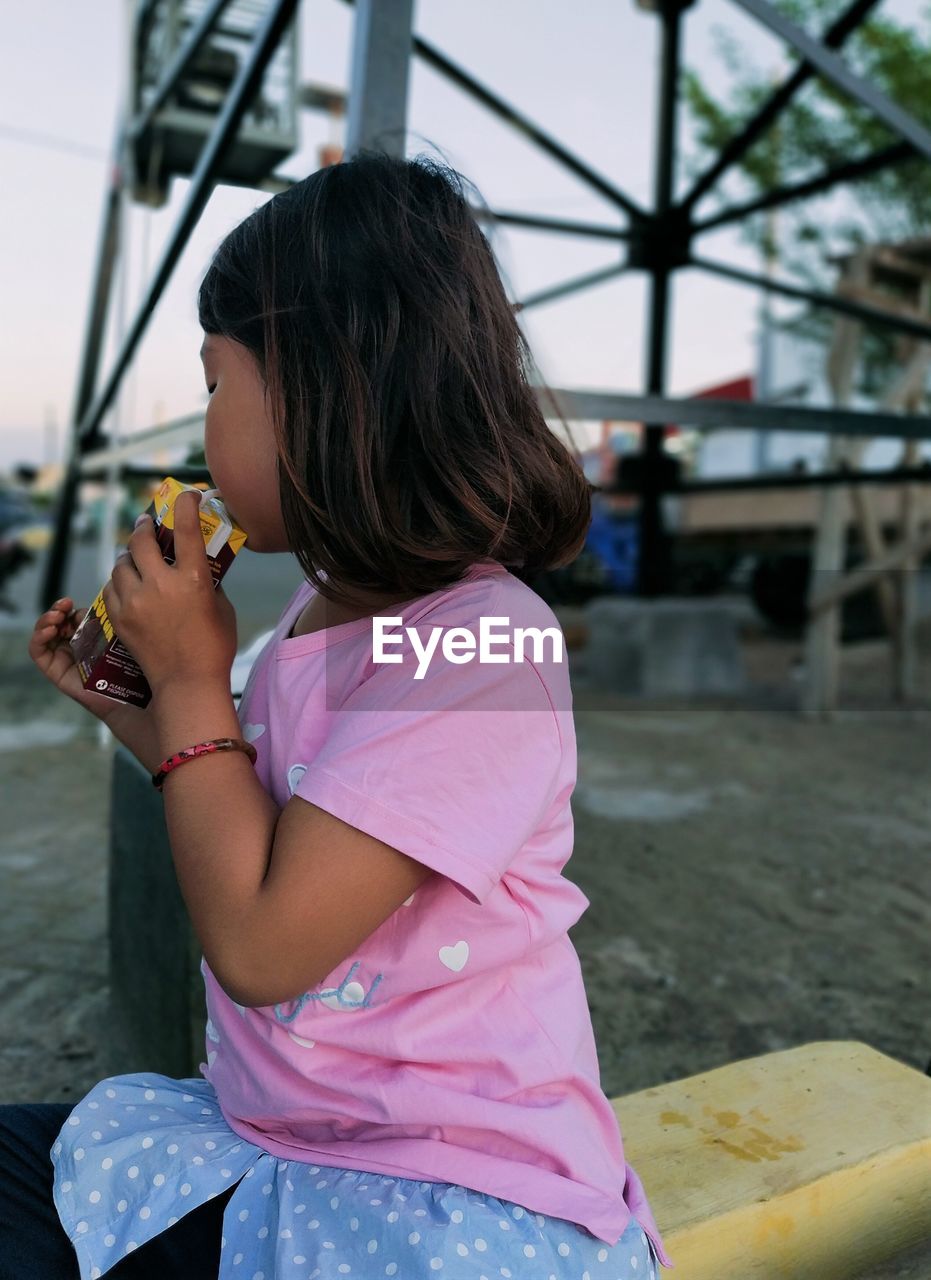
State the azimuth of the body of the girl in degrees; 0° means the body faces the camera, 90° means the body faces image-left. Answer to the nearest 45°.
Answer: approximately 90°

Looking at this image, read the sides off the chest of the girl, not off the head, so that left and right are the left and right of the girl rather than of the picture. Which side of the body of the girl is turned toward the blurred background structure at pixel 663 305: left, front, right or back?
right

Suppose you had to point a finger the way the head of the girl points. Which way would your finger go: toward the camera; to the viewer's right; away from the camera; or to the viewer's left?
to the viewer's left

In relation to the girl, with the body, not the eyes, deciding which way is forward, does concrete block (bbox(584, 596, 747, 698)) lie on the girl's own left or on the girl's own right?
on the girl's own right
